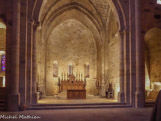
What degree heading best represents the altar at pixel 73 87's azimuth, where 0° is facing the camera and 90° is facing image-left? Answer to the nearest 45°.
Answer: approximately 0°

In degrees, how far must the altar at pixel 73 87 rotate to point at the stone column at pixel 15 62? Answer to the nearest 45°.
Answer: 0° — it already faces it

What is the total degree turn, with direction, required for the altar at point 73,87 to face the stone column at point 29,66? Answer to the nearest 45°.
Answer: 0° — it already faces it

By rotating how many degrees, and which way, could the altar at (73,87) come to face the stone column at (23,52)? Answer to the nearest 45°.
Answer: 0° — it already faces it
